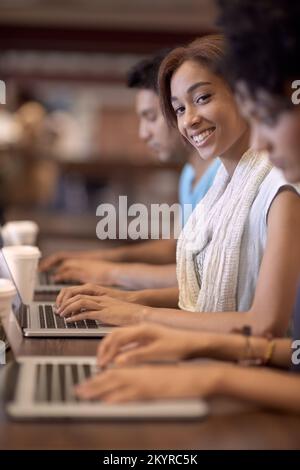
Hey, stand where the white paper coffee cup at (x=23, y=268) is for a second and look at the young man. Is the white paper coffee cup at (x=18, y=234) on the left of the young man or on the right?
left

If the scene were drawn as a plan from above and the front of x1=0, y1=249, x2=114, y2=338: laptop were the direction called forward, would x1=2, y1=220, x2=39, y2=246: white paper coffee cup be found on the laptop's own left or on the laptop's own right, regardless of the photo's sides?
on the laptop's own left

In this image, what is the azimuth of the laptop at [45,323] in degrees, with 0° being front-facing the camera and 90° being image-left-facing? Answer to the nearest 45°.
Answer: approximately 270°

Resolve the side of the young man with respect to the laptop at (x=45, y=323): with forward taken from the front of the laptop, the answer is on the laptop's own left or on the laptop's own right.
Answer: on the laptop's own left

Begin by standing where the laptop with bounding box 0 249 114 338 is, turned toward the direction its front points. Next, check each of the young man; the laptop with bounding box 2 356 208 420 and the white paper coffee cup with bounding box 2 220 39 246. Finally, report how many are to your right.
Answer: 1

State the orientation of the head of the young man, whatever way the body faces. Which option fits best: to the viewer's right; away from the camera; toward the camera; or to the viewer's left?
to the viewer's left
